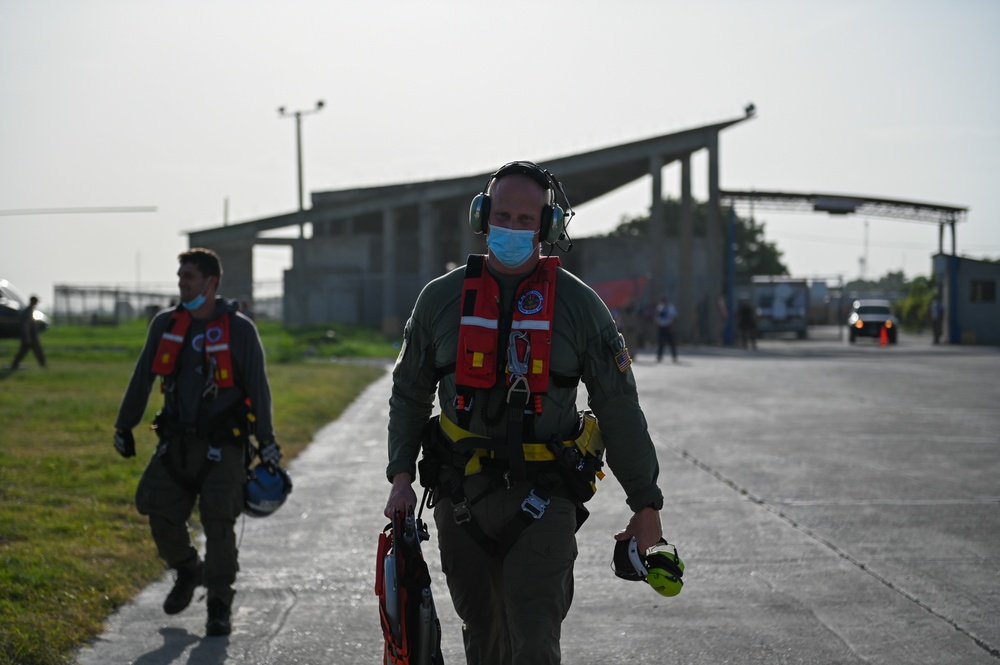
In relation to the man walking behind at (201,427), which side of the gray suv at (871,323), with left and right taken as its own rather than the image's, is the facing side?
front

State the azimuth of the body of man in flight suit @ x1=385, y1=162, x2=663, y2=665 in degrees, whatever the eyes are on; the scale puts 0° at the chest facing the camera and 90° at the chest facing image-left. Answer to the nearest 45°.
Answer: approximately 0°

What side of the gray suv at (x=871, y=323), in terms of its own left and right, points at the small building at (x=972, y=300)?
left

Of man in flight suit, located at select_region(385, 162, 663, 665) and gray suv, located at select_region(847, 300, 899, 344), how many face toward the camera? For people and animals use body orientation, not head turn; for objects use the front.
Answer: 2

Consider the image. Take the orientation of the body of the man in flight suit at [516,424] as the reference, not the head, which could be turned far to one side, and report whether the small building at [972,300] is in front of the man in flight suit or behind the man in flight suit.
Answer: behind

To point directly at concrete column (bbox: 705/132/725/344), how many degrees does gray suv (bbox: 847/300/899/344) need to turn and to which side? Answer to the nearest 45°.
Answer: approximately 45° to its right

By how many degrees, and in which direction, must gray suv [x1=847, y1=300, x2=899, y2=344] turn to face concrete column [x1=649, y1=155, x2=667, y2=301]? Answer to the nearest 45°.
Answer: approximately 45° to its right

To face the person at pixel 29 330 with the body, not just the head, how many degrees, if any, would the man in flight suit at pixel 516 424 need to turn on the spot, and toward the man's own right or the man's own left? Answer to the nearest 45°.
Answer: approximately 135° to the man's own right

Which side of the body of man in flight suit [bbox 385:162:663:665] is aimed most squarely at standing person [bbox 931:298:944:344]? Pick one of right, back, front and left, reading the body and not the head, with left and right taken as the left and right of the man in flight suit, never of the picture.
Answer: back

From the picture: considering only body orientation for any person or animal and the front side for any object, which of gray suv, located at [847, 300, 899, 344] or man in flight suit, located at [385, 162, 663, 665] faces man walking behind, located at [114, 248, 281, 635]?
the gray suv

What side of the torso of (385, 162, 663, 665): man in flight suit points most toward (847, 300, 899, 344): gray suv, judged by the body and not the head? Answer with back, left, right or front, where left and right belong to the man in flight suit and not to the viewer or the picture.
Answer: back
